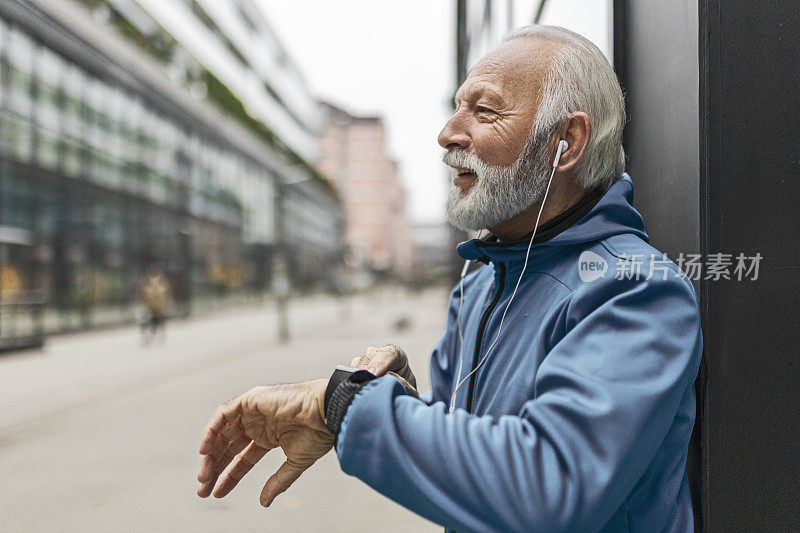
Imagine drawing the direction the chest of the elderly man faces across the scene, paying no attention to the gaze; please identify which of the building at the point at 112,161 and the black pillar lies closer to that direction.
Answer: the building

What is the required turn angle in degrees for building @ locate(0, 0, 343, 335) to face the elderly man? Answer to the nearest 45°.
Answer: approximately 45° to its right

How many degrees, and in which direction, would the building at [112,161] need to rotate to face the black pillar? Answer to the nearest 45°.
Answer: approximately 45° to its right

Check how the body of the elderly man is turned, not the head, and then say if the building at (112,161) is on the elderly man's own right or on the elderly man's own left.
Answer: on the elderly man's own right

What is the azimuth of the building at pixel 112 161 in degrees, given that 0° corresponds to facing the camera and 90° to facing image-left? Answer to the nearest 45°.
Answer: approximately 315°

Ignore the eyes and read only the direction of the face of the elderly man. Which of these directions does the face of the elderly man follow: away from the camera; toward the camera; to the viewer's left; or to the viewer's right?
to the viewer's left

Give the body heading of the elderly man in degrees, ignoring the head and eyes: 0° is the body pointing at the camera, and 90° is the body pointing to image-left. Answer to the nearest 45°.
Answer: approximately 45°
